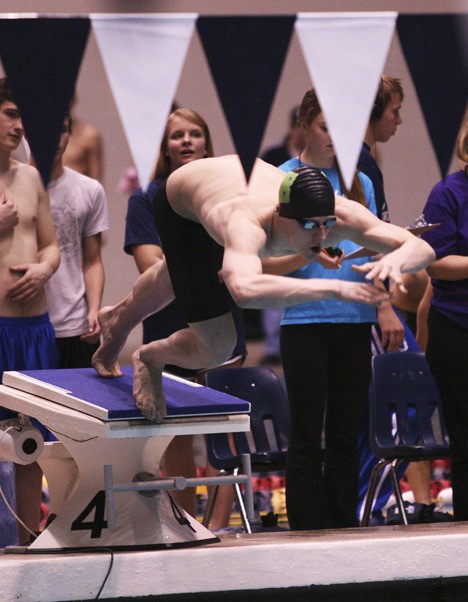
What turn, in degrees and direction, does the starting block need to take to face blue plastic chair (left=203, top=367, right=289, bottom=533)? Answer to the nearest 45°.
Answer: approximately 90° to its left

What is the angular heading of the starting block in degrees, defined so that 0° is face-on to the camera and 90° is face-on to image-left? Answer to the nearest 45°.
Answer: approximately 315°

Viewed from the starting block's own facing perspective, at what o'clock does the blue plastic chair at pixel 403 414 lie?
The blue plastic chair is roughly at 9 o'clock from the starting block.

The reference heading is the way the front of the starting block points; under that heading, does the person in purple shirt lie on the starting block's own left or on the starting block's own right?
on the starting block's own left

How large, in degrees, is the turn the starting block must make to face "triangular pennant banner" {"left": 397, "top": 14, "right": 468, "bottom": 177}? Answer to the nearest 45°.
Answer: approximately 45° to its left

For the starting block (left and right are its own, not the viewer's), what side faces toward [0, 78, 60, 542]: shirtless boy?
back

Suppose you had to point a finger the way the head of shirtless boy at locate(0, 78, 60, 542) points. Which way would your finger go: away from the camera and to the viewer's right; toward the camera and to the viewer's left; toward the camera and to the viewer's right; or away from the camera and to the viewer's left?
toward the camera and to the viewer's right
